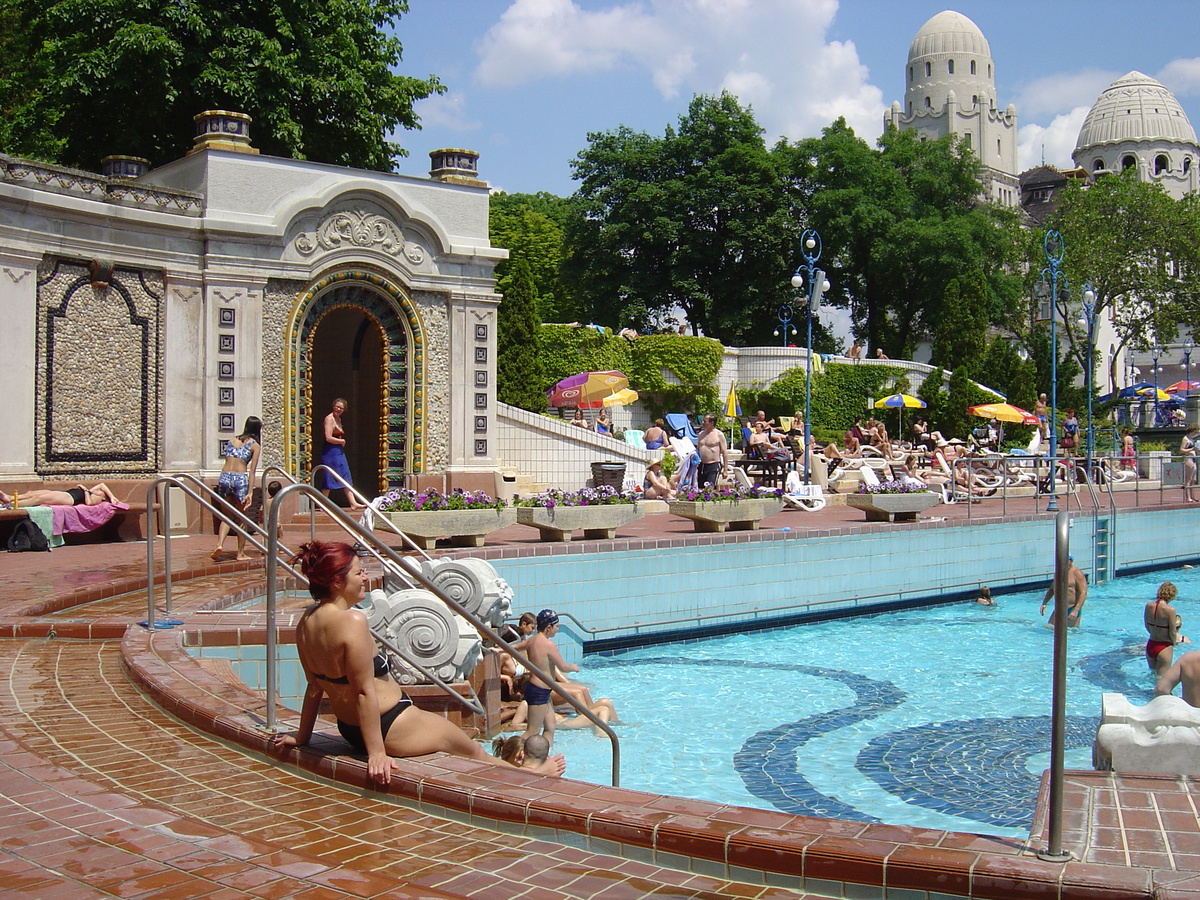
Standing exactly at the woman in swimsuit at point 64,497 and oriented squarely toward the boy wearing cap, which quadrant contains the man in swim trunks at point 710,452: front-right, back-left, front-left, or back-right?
front-left

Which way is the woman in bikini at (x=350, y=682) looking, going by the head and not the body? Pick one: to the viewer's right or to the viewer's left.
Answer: to the viewer's right

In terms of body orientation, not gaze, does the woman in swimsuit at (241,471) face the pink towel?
no

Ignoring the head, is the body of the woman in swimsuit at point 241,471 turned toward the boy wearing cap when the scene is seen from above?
no

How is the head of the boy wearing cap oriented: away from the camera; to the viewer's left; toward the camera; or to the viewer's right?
to the viewer's right
